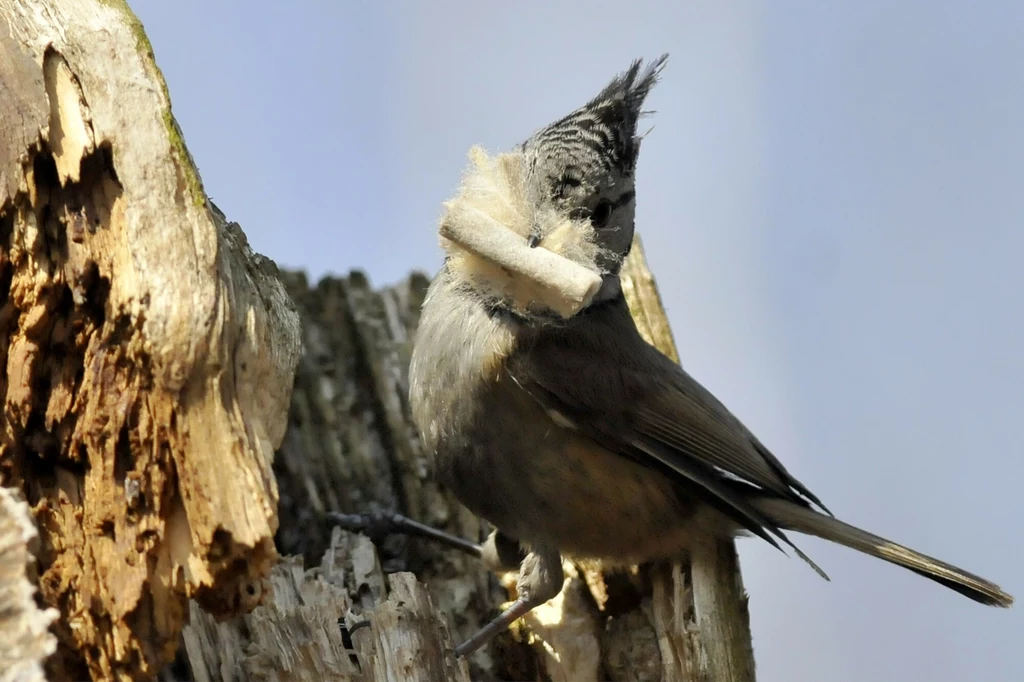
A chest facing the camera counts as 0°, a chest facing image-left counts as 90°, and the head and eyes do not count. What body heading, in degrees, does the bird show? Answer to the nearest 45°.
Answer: approximately 45°
